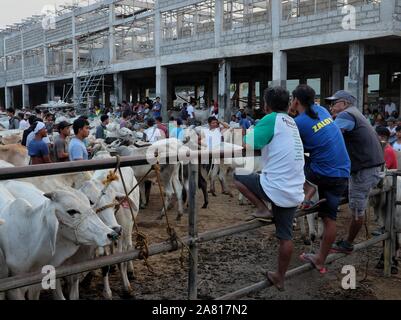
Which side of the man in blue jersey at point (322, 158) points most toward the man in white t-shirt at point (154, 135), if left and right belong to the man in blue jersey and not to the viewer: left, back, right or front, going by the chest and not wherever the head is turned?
front

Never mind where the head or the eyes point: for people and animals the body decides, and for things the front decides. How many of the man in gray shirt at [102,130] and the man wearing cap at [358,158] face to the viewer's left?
1

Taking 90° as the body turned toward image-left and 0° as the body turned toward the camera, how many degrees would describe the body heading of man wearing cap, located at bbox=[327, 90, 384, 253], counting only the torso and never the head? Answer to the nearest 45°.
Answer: approximately 90°

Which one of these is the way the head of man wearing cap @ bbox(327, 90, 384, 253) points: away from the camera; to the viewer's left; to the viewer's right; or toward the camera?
to the viewer's left

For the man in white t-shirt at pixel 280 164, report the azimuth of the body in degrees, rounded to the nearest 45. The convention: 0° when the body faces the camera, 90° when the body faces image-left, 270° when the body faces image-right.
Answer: approximately 135°

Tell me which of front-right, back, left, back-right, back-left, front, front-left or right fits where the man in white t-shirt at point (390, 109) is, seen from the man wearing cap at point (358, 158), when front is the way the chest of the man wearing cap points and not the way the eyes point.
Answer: right

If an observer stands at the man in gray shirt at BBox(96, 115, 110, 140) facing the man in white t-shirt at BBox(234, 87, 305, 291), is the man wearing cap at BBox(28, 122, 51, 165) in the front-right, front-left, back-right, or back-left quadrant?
front-right

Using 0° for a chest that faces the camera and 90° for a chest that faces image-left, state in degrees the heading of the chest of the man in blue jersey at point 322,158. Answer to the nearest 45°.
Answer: approximately 135°

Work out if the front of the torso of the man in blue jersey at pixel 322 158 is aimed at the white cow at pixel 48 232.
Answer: no

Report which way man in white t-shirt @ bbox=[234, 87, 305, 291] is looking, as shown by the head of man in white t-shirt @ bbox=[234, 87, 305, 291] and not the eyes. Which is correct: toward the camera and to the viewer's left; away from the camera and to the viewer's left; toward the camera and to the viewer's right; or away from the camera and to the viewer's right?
away from the camera and to the viewer's left

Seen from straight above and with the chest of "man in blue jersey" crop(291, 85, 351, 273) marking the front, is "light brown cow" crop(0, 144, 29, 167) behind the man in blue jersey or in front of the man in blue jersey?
in front

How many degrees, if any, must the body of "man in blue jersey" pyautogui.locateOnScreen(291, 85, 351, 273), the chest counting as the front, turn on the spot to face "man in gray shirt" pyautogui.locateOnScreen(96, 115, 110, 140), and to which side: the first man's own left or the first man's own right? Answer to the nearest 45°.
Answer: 0° — they already face them
